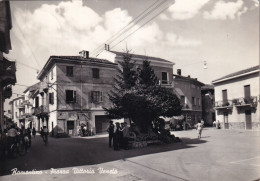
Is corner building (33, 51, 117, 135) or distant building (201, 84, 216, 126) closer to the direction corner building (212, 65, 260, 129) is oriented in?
the corner building

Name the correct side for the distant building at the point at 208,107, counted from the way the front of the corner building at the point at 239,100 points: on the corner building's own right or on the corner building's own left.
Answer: on the corner building's own right

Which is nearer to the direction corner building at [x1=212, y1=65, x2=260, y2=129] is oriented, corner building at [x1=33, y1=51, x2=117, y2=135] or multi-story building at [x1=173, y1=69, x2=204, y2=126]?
the corner building

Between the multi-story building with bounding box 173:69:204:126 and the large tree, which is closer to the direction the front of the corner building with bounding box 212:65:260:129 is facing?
the large tree

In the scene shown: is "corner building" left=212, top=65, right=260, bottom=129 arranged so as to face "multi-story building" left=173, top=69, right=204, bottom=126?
no

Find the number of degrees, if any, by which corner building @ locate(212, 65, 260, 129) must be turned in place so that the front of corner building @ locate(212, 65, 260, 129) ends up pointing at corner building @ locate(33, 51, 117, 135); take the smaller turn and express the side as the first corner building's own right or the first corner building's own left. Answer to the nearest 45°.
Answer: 0° — it already faces it

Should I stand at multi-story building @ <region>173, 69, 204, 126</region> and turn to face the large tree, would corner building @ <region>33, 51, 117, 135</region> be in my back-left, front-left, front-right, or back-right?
front-right

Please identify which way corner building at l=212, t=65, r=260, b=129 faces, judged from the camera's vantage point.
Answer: facing the viewer and to the left of the viewer

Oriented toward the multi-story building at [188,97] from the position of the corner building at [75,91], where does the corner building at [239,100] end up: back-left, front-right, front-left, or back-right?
front-right
